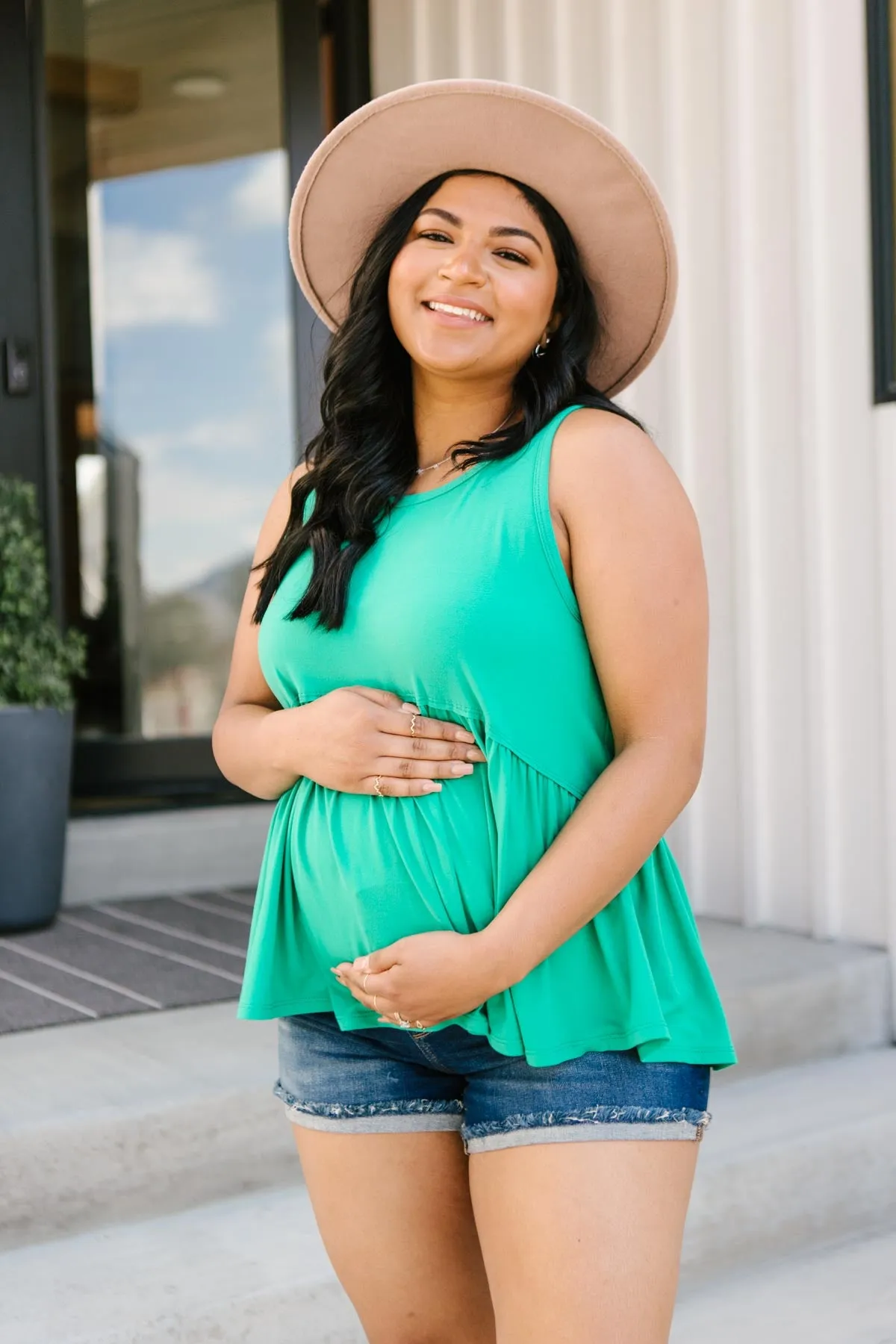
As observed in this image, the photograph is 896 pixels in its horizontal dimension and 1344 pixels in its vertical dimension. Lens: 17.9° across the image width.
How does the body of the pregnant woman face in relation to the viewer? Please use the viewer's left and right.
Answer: facing the viewer and to the left of the viewer

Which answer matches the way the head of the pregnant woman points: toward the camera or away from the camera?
toward the camera

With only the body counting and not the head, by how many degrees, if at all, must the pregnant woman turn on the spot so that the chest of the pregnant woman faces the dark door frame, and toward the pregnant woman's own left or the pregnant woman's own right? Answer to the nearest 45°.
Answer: approximately 135° to the pregnant woman's own right

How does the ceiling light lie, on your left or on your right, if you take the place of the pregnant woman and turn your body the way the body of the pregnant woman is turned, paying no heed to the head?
on your right

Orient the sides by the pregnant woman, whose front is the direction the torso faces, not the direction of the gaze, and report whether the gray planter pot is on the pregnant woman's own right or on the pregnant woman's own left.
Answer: on the pregnant woman's own right

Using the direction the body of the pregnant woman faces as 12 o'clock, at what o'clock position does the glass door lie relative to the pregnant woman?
The glass door is roughly at 4 o'clock from the pregnant woman.

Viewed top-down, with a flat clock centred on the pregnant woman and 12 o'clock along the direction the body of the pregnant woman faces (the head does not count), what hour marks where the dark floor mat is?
The dark floor mat is roughly at 4 o'clock from the pregnant woman.
